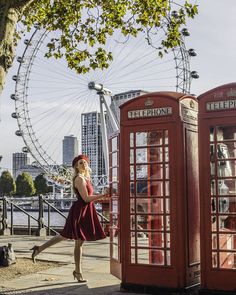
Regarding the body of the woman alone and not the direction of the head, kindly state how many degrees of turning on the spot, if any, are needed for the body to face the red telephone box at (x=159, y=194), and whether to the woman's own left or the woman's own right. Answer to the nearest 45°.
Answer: approximately 45° to the woman's own right

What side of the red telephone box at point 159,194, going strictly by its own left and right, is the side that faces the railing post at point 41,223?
right

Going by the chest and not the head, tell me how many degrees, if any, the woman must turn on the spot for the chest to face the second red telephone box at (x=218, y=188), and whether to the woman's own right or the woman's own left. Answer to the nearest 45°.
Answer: approximately 45° to the woman's own right

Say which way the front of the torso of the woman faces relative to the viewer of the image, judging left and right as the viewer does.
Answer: facing to the right of the viewer

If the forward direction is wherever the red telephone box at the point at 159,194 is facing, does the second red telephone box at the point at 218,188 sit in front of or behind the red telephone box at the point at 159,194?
behind

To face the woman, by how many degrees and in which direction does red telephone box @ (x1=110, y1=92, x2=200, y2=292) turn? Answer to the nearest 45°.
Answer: approximately 45° to its right
